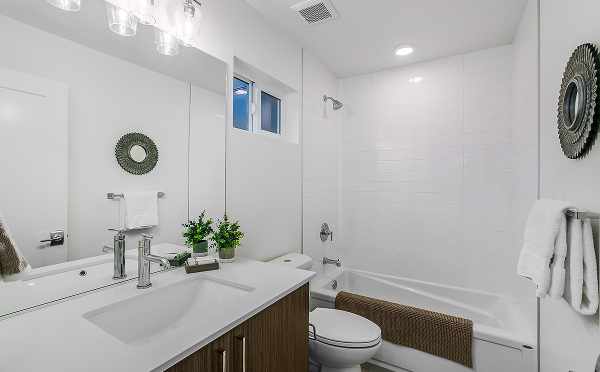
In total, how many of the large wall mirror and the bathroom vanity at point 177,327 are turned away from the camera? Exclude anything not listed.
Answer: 0

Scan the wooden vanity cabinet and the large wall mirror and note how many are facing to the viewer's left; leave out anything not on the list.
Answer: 0

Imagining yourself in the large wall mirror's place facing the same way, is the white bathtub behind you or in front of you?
in front

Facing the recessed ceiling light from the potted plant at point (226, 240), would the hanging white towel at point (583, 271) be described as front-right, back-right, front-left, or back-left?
front-right

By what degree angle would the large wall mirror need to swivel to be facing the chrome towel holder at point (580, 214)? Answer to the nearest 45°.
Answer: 0° — it already faces it

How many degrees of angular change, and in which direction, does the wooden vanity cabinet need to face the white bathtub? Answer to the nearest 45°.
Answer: approximately 90° to its left

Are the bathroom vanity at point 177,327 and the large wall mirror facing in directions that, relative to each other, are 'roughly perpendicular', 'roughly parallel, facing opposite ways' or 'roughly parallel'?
roughly parallel

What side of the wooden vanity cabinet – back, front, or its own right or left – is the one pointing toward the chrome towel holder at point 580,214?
front

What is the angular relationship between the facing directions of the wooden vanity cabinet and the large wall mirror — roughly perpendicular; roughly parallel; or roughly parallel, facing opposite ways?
roughly parallel

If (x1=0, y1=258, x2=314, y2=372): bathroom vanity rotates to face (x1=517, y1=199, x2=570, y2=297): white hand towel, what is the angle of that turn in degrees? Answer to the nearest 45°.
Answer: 0° — it already faces it

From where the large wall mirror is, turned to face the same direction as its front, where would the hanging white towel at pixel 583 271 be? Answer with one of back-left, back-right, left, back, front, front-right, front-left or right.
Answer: front

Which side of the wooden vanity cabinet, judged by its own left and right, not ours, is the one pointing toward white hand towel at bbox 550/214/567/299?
front

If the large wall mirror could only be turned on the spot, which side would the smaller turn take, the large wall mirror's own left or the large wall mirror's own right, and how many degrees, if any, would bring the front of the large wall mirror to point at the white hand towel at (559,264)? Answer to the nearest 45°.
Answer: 0° — it already faces it

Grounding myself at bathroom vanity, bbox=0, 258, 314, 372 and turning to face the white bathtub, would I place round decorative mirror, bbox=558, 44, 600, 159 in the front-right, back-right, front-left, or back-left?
front-right
